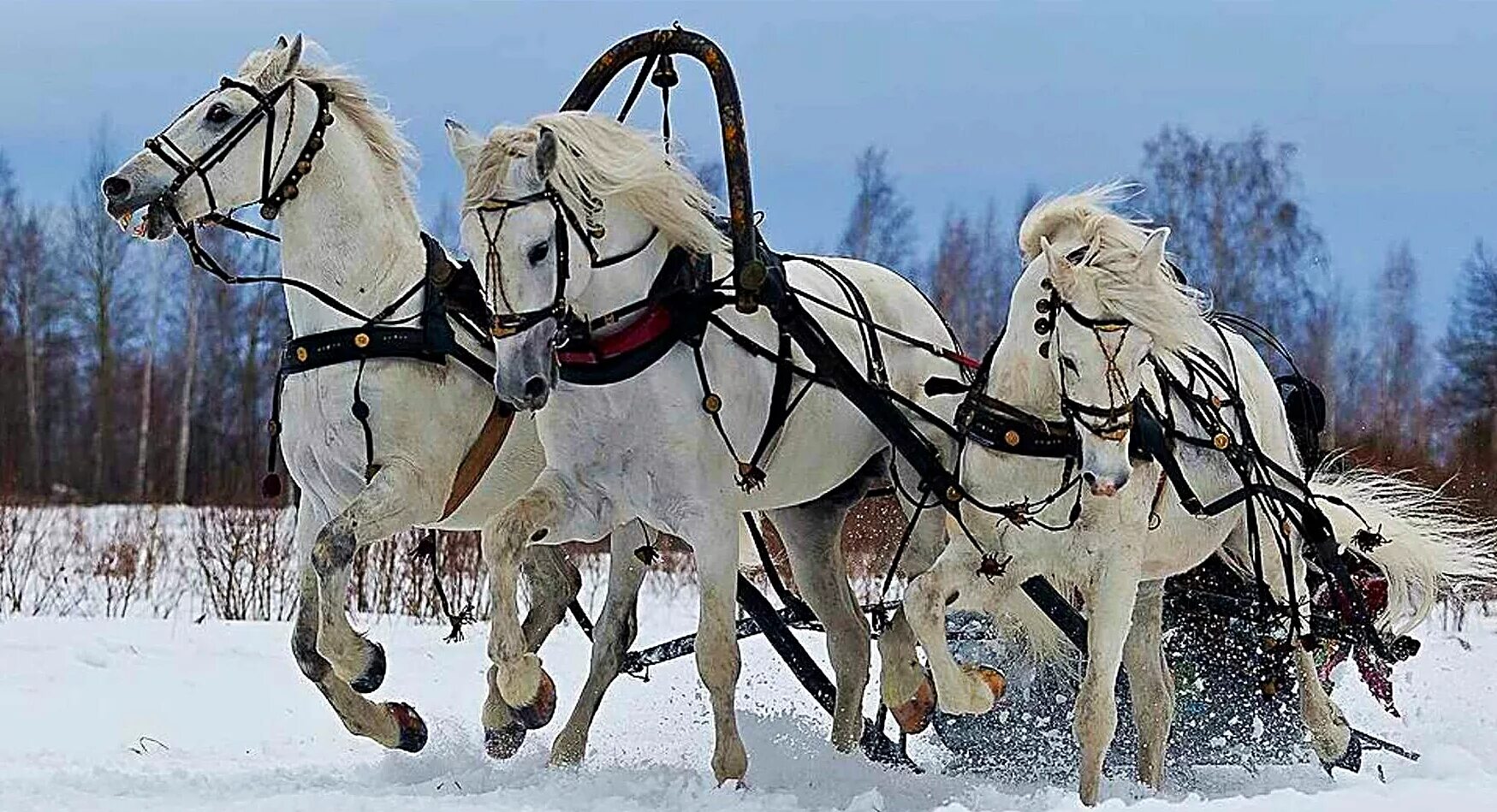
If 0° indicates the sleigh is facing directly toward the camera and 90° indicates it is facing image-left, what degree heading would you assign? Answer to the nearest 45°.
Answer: approximately 45°

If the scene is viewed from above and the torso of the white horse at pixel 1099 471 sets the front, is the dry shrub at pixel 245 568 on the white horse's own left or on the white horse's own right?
on the white horse's own right

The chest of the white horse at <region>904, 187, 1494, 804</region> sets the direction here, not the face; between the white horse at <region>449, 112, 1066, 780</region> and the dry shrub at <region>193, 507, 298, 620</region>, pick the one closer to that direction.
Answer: the white horse

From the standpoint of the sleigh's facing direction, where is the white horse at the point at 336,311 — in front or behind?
in front

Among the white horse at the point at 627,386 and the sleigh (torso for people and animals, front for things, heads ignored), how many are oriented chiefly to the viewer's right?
0

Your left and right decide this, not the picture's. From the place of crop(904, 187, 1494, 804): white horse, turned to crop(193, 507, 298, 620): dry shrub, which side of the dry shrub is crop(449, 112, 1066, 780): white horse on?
left

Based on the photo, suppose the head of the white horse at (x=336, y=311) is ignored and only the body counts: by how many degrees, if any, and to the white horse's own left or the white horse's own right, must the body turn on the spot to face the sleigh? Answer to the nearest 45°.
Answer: approximately 135° to the white horse's own left

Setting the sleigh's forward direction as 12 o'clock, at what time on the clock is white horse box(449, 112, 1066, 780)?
The white horse is roughly at 12 o'clock from the sleigh.

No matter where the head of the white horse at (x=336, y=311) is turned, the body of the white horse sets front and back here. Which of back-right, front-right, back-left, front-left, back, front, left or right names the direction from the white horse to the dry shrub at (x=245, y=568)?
back-right

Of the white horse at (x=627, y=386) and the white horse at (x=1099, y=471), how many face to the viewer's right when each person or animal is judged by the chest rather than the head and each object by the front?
0

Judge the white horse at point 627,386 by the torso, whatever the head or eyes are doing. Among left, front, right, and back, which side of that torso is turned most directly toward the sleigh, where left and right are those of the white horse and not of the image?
back

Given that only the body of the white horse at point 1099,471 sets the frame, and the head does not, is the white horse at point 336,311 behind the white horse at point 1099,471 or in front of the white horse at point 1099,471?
in front
